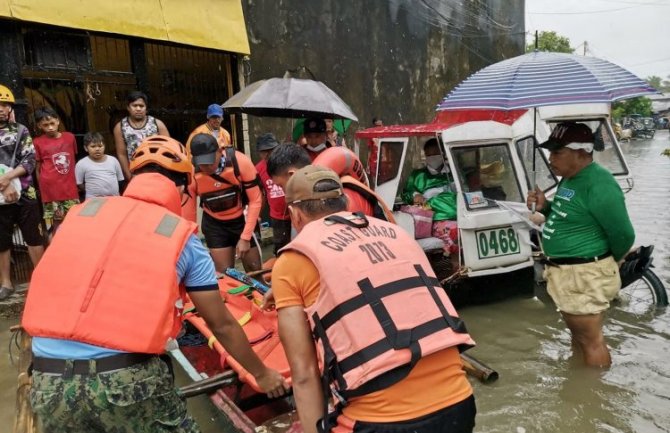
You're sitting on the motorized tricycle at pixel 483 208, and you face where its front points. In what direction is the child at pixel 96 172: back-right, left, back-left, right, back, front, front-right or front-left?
back-right

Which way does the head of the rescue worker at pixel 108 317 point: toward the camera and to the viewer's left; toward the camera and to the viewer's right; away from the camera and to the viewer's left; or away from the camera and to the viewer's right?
away from the camera and to the viewer's right

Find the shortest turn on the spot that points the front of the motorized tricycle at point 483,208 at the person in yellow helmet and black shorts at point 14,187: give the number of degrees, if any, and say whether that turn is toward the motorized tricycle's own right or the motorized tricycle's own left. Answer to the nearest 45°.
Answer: approximately 135° to the motorized tricycle's own right

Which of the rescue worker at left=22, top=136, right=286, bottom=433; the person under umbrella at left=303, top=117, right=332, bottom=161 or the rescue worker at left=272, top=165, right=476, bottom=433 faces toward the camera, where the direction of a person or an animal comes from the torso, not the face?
the person under umbrella

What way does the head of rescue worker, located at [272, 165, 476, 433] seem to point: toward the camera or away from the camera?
away from the camera

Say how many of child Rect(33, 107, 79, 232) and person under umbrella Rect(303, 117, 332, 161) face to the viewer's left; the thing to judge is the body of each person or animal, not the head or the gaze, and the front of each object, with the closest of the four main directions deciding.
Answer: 0

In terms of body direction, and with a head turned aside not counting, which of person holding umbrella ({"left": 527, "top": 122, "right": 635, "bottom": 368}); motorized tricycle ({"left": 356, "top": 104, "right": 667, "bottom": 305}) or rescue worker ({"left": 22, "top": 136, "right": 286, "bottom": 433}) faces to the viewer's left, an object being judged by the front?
the person holding umbrella

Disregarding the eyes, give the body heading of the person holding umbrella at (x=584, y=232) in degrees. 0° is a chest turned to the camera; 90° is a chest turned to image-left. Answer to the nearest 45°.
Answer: approximately 90°

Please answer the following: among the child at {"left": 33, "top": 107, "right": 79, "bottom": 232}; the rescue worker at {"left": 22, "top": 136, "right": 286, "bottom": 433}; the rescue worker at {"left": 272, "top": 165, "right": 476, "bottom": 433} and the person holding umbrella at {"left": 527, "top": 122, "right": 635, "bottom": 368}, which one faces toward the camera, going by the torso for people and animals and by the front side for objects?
the child

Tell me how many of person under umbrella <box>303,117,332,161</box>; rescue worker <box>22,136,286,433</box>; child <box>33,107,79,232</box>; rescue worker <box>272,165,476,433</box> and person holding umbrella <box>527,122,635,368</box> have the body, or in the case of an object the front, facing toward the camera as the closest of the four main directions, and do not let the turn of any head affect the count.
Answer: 2

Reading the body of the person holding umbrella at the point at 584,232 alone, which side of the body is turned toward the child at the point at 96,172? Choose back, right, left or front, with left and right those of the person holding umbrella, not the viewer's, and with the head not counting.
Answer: front

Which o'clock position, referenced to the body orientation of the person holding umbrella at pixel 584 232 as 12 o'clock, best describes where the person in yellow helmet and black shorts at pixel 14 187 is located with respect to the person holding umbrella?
The person in yellow helmet and black shorts is roughly at 12 o'clock from the person holding umbrella.
